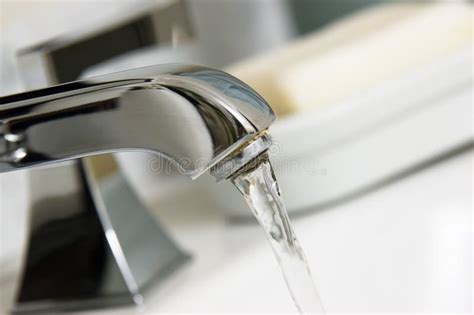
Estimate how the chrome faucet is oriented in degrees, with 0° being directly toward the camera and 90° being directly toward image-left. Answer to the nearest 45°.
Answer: approximately 270°
